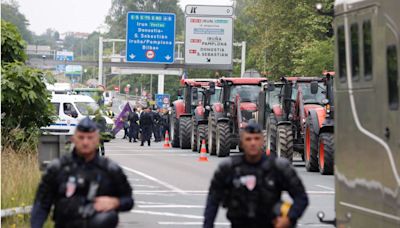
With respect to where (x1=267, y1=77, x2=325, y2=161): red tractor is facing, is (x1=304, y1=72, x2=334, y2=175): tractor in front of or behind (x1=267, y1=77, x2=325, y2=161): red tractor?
in front

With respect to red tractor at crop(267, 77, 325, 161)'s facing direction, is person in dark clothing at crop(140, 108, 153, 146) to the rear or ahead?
to the rear
